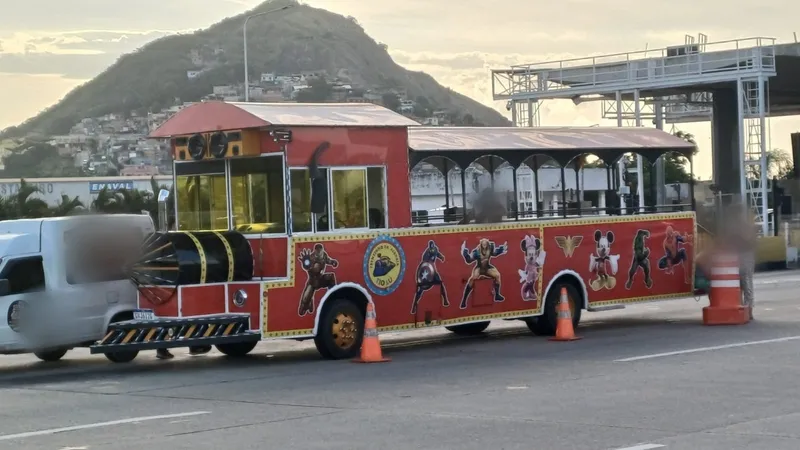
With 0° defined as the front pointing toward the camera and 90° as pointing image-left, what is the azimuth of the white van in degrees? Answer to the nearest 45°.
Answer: approximately 90°

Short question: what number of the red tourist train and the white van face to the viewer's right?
0

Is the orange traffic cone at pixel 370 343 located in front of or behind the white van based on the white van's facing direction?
behind

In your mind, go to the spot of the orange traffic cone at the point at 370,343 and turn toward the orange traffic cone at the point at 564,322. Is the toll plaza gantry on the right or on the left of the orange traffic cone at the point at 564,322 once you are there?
left

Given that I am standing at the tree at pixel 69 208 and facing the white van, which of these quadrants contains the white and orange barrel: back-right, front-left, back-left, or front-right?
front-left

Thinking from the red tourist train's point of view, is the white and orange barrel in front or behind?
behind

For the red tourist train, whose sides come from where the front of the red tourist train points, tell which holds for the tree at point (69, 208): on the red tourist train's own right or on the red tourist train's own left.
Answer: on the red tourist train's own right

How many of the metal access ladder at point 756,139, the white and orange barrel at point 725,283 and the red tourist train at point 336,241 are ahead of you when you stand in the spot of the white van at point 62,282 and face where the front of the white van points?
0

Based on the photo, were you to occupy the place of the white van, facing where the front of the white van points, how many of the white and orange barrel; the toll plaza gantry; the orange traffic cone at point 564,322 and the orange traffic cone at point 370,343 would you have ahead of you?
0

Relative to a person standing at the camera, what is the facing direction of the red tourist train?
facing the viewer and to the left of the viewer

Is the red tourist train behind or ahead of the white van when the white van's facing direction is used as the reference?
behind

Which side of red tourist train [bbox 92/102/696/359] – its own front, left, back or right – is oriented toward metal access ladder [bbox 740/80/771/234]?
back

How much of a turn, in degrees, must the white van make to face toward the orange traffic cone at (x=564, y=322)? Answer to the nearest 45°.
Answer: approximately 180°

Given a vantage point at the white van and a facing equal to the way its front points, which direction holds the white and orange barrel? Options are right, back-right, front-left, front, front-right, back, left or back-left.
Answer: back

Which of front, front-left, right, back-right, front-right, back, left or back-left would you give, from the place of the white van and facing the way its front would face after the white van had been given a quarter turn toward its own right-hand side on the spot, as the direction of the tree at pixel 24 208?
front

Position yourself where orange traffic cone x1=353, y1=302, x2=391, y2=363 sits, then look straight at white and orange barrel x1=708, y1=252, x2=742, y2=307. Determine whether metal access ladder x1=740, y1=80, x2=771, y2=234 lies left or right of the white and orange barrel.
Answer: left

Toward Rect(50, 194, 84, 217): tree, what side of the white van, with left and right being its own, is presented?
right
